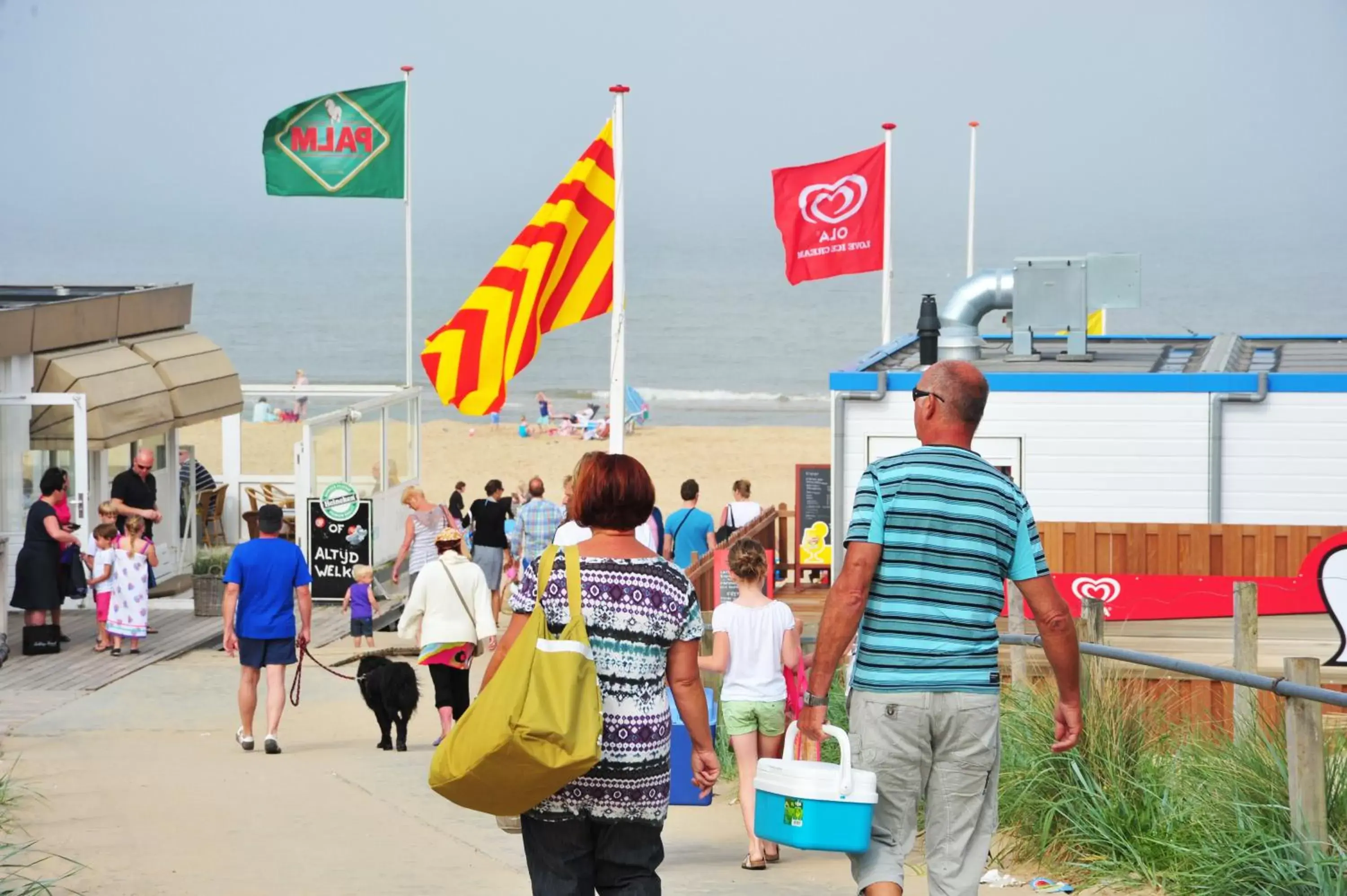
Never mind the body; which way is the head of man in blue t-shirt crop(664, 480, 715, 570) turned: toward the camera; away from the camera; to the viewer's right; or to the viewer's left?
away from the camera

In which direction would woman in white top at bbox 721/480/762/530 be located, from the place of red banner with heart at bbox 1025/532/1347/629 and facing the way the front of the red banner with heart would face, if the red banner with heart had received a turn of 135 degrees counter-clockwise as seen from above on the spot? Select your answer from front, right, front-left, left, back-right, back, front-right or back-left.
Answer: left

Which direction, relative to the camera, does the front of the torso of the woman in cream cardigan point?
away from the camera

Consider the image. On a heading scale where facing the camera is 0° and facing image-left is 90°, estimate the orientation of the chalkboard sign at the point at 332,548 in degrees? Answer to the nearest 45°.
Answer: approximately 0°

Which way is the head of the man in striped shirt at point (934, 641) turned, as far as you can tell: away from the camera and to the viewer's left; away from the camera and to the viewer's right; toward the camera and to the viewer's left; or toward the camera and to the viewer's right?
away from the camera and to the viewer's left

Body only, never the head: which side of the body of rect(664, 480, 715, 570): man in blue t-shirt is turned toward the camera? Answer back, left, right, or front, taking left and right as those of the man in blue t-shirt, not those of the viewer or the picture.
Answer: back

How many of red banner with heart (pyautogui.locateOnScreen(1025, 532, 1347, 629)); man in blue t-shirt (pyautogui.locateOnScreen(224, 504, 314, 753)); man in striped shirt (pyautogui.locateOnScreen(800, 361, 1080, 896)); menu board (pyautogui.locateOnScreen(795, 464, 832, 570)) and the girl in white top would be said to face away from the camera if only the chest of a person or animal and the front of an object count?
3

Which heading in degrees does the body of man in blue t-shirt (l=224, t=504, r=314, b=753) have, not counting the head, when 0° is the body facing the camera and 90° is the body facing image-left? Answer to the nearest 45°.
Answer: approximately 180°

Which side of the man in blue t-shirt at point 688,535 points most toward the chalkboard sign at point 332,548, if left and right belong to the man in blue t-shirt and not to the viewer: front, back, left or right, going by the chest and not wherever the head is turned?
left

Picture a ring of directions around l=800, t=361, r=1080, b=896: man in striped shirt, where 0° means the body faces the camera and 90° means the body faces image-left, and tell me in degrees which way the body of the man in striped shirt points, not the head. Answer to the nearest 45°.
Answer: approximately 180°

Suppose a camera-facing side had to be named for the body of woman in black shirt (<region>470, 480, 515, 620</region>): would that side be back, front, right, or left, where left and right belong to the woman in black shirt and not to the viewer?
back
